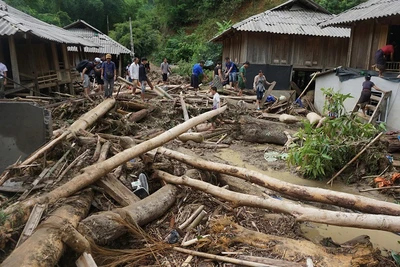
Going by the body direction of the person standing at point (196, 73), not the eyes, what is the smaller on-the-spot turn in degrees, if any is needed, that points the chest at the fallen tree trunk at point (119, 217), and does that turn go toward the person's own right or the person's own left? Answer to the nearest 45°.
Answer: approximately 90° to the person's own right

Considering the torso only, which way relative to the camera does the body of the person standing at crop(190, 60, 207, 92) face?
to the viewer's right

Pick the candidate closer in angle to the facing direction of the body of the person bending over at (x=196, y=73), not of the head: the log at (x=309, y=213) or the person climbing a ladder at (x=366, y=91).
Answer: the person climbing a ladder

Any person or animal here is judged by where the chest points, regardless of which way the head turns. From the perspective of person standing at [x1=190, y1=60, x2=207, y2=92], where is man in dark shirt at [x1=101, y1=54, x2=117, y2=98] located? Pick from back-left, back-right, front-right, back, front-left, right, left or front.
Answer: back-right

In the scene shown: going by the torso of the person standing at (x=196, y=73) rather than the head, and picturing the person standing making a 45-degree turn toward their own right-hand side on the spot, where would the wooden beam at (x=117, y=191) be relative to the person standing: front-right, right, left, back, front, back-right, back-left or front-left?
front-right

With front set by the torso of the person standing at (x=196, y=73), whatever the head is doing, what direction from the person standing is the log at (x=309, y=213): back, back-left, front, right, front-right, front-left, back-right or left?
right

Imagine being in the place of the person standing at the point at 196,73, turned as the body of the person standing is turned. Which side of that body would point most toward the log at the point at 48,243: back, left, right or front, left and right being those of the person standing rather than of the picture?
right

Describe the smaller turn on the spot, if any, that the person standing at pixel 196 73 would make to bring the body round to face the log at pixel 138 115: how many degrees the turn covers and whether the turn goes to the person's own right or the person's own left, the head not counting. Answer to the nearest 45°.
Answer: approximately 90° to the person's own right
